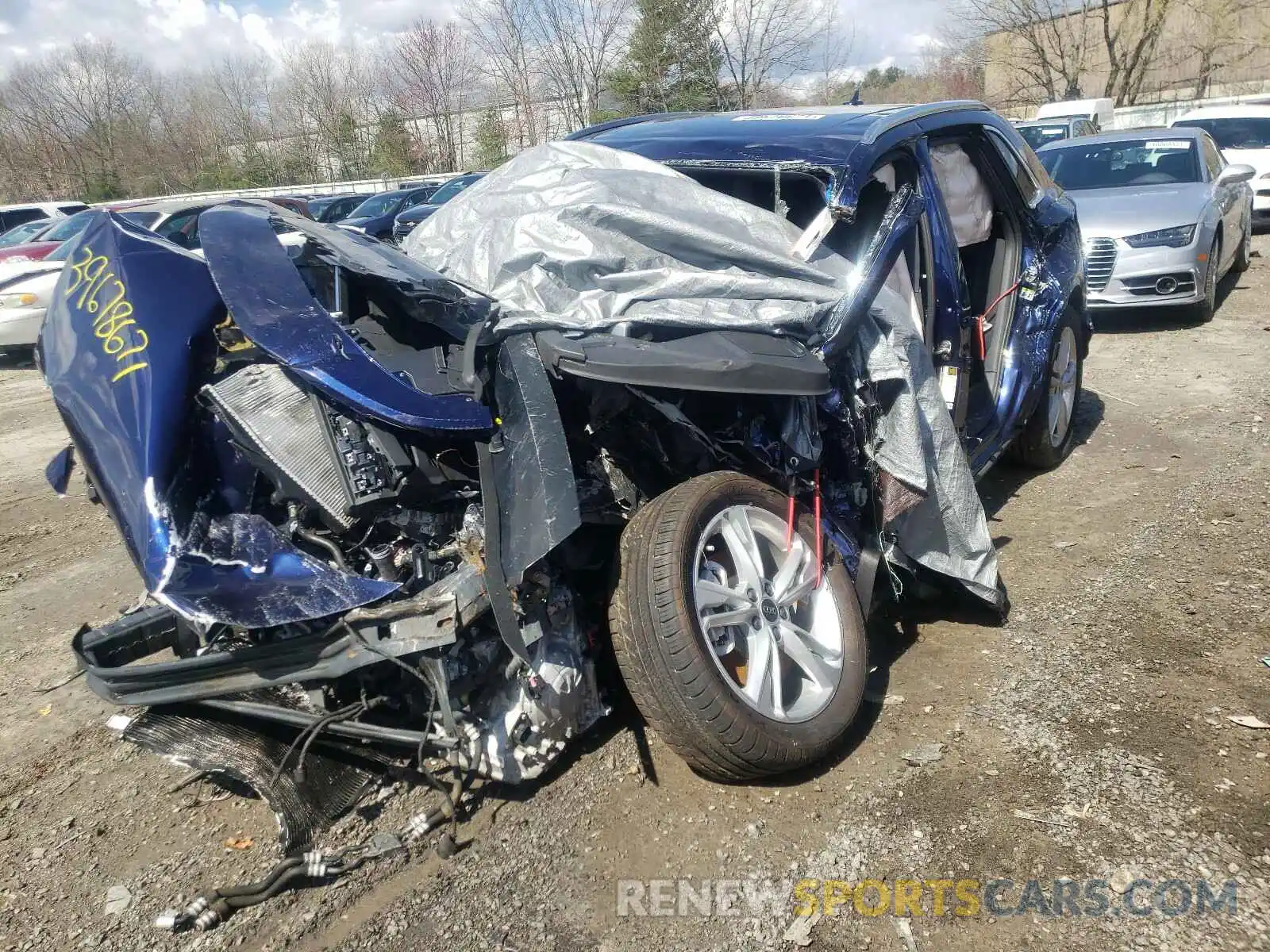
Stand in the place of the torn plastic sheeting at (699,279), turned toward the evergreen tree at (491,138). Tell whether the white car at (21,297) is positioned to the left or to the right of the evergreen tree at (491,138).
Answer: left

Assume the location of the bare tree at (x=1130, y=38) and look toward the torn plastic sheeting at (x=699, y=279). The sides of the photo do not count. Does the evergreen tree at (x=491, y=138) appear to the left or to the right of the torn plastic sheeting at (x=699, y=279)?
right

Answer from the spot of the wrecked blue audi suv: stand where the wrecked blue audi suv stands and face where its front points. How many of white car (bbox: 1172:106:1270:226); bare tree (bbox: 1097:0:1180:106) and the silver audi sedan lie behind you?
3

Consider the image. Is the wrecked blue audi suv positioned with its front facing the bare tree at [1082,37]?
no

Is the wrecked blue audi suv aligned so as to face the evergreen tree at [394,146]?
no

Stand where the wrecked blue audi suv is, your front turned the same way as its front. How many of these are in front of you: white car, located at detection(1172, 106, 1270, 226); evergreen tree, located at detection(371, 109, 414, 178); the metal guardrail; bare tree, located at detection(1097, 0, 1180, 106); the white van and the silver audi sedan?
0

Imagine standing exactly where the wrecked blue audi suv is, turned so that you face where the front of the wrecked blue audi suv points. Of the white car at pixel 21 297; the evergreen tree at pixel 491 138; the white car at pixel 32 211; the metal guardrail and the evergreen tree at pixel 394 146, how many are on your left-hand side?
0

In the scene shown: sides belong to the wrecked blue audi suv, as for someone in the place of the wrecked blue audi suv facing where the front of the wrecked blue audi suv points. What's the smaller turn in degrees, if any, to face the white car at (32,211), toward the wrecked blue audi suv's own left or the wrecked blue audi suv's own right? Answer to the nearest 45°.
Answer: approximately 90° to the wrecked blue audi suv's own right

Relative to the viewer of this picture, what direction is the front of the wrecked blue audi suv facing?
facing the viewer and to the left of the viewer

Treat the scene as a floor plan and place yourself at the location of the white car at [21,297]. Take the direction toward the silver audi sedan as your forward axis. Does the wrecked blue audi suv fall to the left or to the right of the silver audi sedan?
right

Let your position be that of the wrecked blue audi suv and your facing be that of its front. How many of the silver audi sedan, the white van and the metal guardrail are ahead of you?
0

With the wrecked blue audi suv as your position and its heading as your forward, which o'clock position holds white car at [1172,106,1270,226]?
The white car is roughly at 6 o'clock from the wrecked blue audi suv.

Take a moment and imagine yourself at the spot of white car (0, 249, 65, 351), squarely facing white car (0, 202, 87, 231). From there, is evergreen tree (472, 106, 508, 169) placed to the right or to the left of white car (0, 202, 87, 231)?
right

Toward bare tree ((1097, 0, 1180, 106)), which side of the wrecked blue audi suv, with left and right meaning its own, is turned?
back

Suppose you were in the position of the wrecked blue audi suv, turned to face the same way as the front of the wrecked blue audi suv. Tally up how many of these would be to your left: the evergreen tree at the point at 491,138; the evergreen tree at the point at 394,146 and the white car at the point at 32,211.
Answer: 0

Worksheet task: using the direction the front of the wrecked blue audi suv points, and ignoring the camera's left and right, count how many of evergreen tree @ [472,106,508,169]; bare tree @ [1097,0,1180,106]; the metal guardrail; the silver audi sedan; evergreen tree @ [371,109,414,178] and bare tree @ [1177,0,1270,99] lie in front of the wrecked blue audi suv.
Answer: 0

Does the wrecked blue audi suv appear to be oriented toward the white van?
no

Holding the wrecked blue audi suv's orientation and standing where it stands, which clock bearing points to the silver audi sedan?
The silver audi sedan is roughly at 6 o'clock from the wrecked blue audi suv.
